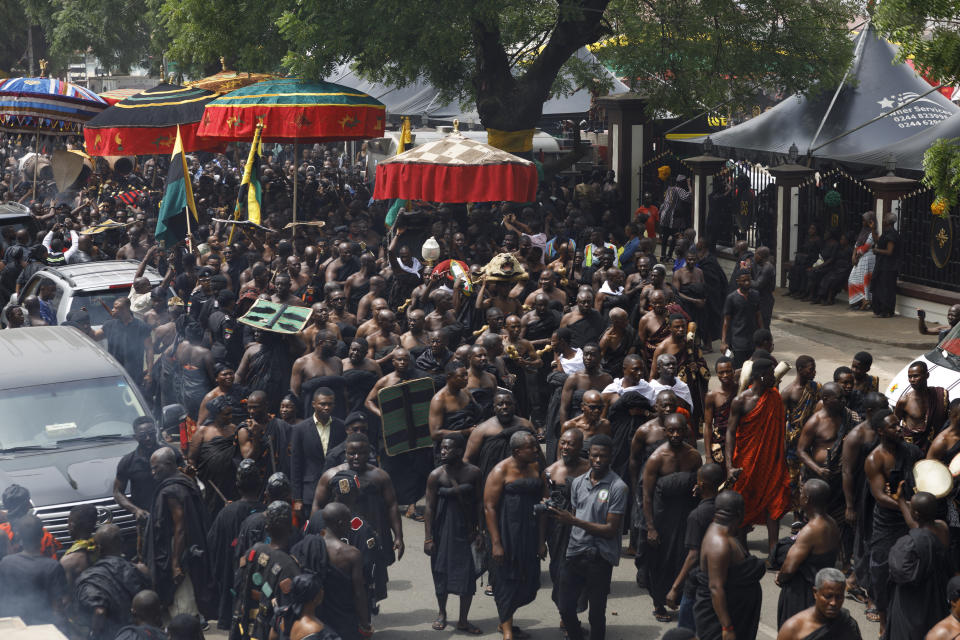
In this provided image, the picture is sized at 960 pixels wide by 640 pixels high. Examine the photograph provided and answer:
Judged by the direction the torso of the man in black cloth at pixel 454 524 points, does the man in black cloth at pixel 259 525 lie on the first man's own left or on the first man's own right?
on the first man's own right

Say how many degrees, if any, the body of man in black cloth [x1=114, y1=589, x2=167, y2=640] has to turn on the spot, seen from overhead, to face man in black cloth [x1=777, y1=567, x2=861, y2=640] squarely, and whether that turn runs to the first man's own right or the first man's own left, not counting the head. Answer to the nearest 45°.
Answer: approximately 90° to the first man's own right

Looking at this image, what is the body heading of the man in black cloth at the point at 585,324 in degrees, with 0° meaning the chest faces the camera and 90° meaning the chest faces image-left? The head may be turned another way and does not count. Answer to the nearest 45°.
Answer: approximately 0°

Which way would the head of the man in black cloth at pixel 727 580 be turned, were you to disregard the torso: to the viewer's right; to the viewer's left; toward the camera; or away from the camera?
away from the camera

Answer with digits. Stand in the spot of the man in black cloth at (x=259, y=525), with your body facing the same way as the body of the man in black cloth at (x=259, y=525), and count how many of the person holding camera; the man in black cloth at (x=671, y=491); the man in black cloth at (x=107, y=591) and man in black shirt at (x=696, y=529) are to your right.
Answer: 3

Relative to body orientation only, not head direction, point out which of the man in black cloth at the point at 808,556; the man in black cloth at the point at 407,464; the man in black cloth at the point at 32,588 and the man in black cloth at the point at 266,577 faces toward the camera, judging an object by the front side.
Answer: the man in black cloth at the point at 407,464

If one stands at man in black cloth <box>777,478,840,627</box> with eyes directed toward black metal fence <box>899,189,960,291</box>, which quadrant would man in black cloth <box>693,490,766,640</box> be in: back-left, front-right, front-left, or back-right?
back-left

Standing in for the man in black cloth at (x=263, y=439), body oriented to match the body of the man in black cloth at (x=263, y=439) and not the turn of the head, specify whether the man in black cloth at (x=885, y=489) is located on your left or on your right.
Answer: on your left

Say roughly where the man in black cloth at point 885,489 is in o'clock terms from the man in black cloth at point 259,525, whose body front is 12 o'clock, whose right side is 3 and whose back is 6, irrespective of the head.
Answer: the man in black cloth at point 885,489 is roughly at 3 o'clock from the man in black cloth at point 259,525.

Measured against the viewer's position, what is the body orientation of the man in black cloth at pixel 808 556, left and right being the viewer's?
facing away from the viewer and to the left of the viewer

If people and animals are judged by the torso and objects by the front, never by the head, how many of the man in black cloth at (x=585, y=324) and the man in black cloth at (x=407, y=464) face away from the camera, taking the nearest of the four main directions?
0

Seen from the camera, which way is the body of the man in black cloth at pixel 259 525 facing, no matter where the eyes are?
away from the camera

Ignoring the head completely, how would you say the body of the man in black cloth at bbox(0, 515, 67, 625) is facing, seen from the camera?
away from the camera

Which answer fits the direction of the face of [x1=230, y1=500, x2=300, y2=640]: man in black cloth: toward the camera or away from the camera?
away from the camera
